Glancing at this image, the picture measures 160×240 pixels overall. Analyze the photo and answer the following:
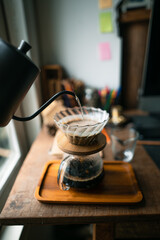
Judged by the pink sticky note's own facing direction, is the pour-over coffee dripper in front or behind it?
in front

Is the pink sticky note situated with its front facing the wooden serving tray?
yes

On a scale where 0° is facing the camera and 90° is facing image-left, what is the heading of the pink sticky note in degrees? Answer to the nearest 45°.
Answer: approximately 0°

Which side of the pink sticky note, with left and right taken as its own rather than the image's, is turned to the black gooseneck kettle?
front

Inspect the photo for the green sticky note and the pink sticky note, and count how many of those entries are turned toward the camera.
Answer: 2

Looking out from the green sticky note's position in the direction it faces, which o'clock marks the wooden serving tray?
The wooden serving tray is roughly at 12 o'clock from the green sticky note.

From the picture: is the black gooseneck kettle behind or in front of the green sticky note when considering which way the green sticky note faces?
in front
